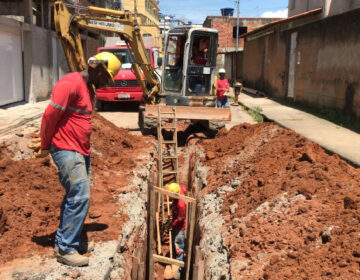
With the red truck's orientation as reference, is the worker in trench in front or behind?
in front

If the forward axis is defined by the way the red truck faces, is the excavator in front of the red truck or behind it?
in front

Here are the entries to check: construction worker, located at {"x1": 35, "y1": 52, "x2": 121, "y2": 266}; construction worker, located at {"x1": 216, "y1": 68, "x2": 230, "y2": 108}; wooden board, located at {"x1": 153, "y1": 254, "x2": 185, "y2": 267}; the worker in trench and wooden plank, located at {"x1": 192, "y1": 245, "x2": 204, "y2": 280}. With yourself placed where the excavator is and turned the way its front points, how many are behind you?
1

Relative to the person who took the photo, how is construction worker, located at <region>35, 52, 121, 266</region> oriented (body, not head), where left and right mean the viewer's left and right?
facing to the right of the viewer

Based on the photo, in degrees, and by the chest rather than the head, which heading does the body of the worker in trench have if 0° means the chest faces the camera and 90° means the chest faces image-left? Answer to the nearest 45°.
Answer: approximately 90°

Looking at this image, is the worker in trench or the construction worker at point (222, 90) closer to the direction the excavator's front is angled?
the worker in trench

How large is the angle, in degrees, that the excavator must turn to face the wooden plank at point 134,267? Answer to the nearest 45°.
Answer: approximately 45° to its left

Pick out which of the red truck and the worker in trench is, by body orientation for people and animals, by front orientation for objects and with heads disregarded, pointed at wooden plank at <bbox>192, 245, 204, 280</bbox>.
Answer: the red truck

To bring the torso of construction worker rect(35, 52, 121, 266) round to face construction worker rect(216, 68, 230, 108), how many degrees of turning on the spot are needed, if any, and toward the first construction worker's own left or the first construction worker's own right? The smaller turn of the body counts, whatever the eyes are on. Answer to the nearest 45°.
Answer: approximately 45° to the first construction worker's own left

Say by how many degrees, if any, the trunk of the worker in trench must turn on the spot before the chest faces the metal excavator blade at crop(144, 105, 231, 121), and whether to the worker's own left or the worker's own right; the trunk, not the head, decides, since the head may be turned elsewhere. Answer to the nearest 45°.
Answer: approximately 90° to the worker's own right

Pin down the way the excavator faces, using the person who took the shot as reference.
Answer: facing the viewer and to the left of the viewer

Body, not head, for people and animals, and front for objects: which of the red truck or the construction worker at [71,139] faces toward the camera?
the red truck

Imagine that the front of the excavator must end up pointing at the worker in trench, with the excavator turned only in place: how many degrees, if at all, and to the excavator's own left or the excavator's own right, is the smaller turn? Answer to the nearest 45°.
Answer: approximately 45° to the excavator's own left

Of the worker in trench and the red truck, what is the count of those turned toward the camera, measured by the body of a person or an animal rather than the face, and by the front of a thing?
1

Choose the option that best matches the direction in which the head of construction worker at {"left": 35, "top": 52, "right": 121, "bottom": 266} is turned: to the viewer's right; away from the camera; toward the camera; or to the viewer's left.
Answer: to the viewer's right

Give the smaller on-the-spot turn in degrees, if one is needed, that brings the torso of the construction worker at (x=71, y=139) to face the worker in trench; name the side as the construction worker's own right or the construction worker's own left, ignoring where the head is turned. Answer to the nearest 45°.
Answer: approximately 45° to the construction worker's own left

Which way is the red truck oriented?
toward the camera
